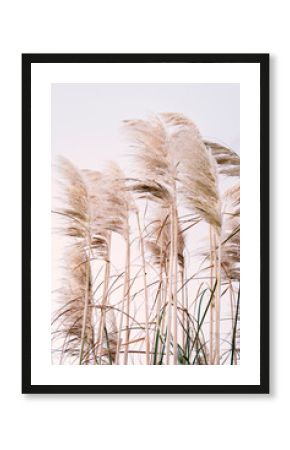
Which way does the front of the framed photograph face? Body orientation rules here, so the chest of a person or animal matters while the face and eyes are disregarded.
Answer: toward the camera
